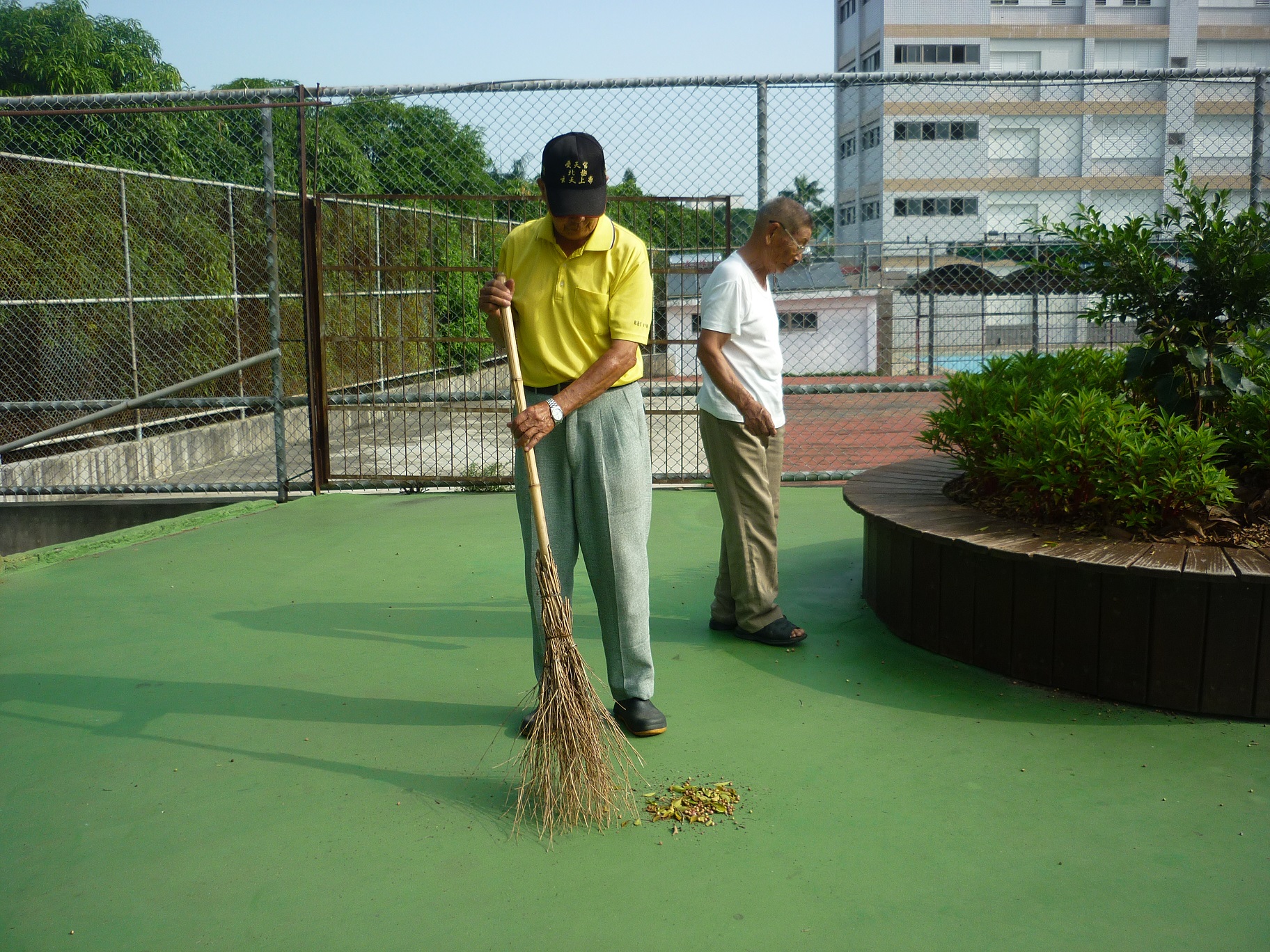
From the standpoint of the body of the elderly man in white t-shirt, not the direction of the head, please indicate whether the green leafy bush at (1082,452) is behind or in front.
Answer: in front

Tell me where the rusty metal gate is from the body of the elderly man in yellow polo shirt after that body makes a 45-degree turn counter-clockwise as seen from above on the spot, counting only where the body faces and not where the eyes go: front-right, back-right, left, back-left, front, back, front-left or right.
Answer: back-left

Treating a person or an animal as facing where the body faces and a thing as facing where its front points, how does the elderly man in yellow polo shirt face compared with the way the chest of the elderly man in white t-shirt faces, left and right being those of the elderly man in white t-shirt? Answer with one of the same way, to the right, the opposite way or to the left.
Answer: to the right

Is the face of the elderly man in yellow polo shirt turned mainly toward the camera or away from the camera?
toward the camera

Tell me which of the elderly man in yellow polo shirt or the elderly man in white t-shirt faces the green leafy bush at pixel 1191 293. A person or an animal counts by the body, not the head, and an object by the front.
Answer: the elderly man in white t-shirt

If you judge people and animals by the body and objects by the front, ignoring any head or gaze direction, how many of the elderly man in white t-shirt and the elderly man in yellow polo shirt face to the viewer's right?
1

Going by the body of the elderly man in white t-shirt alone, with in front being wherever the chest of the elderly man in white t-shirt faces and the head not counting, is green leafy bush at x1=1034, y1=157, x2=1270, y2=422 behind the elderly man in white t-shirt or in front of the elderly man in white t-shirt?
in front

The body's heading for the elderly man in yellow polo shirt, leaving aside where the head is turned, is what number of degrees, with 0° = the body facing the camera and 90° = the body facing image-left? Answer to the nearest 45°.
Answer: approximately 0°

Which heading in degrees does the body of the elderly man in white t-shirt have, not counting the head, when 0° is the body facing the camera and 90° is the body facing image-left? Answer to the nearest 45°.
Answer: approximately 270°

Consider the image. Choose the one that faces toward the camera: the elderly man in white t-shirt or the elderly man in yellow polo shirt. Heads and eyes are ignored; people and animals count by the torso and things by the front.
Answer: the elderly man in yellow polo shirt

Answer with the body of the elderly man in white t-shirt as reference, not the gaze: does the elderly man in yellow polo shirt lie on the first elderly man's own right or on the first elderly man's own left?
on the first elderly man's own right

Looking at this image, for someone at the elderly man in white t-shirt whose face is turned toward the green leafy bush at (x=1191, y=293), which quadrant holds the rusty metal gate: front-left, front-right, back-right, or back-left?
back-left
